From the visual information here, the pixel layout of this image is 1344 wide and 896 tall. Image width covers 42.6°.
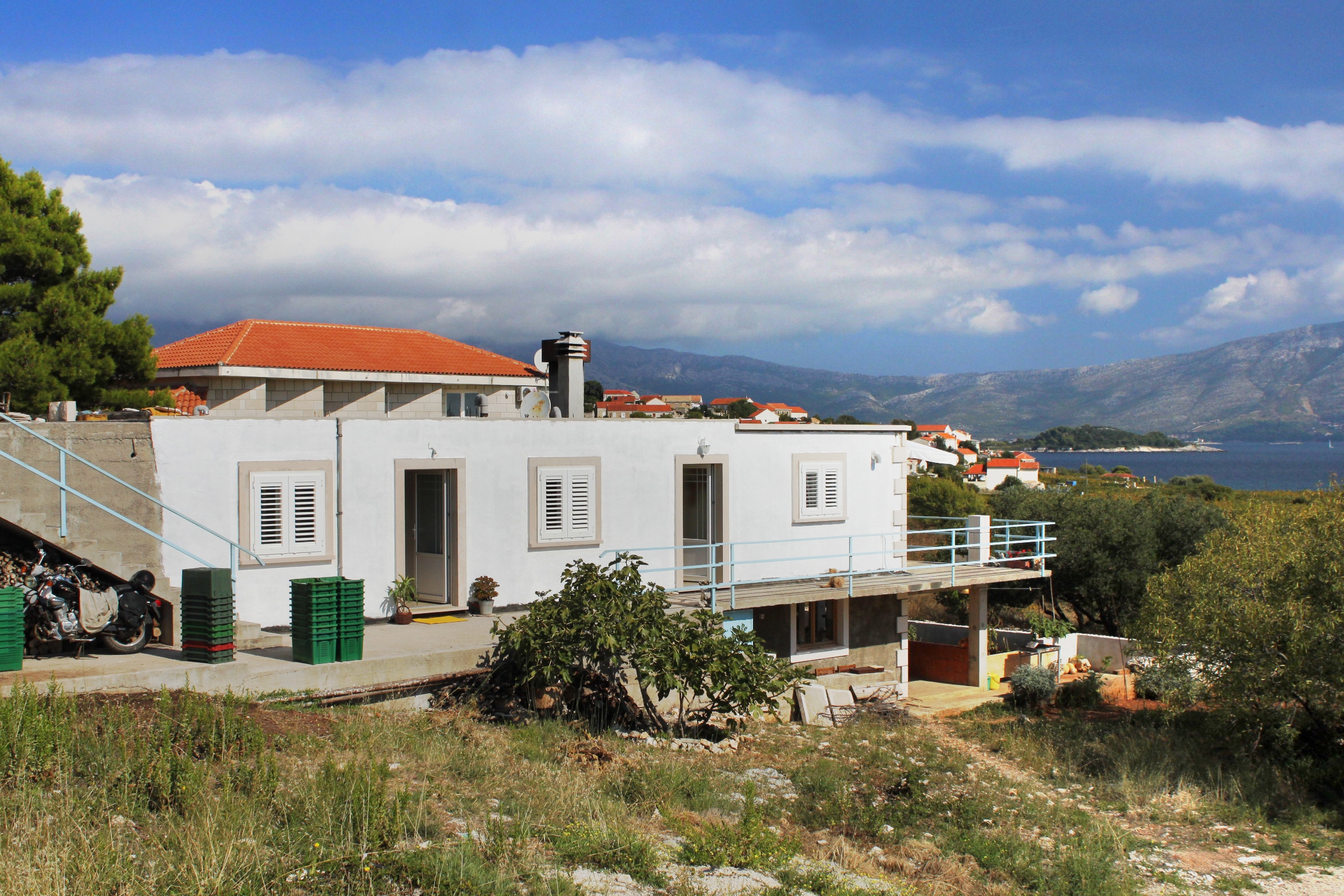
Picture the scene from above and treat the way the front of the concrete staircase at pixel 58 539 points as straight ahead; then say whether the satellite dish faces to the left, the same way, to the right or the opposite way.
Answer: to the right

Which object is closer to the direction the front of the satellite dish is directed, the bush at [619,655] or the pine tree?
the bush

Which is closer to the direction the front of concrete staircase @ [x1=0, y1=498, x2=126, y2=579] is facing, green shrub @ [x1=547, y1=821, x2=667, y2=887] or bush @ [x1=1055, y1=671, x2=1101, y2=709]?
the bush

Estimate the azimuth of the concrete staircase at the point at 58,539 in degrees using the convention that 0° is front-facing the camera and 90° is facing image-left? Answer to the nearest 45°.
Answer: approximately 270°

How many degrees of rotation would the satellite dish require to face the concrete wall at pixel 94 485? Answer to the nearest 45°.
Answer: approximately 45° to its right

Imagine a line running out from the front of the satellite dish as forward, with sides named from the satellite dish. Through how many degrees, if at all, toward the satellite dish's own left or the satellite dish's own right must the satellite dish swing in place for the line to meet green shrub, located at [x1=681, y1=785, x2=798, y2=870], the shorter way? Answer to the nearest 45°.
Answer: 0° — it already faces it

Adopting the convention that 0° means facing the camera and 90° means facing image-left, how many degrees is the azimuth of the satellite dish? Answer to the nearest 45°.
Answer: approximately 0°

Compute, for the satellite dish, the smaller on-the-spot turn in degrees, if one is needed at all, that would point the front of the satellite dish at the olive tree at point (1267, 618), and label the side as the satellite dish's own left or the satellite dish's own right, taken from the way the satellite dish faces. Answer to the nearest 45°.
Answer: approximately 45° to the satellite dish's own left

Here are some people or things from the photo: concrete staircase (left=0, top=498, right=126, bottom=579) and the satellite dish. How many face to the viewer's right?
1

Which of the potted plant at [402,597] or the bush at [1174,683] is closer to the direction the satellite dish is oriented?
the potted plant
